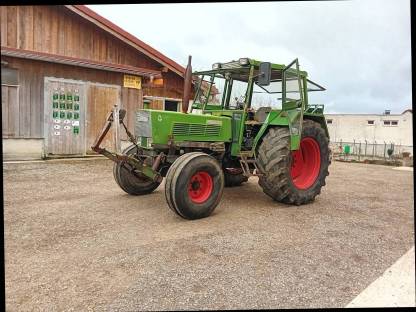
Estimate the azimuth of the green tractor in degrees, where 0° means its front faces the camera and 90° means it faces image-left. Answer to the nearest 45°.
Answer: approximately 45°

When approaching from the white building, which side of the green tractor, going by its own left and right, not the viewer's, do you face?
back

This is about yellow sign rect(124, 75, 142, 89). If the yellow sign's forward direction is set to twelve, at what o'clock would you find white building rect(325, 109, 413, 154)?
The white building is roughly at 8 o'clock from the yellow sign.

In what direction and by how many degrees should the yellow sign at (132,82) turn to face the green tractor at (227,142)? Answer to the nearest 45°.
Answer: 0° — it already faces it

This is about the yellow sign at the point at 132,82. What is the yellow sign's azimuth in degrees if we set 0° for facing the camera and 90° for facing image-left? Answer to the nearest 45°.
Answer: approximately 0°

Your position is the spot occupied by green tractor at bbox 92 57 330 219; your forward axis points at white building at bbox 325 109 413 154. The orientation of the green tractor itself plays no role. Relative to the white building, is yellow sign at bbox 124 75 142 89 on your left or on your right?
left

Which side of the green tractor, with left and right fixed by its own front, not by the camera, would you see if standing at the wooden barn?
right

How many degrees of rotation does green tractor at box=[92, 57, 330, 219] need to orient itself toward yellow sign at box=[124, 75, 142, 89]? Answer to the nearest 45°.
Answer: approximately 90° to its right
